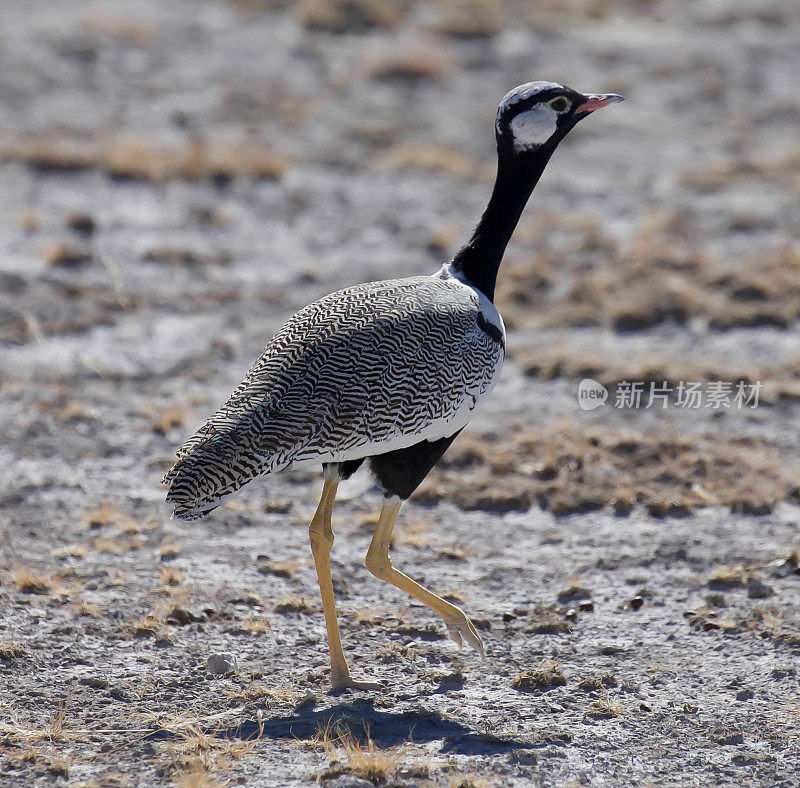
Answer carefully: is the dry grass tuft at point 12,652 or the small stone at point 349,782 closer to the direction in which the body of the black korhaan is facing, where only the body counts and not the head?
the small stone

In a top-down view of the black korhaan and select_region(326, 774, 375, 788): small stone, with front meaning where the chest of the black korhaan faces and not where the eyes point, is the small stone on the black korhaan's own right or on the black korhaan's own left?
on the black korhaan's own right

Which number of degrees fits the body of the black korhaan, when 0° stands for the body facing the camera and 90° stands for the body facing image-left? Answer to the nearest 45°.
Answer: approximately 270°

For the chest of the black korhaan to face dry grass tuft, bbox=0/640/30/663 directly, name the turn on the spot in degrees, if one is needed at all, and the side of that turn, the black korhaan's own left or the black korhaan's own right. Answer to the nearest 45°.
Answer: approximately 180°

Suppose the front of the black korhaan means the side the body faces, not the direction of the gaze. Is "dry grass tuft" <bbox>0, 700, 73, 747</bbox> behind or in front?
behind
